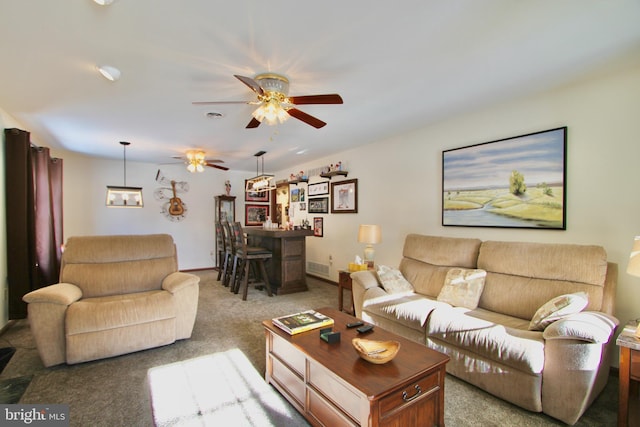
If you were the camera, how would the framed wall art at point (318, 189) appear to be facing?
facing the viewer and to the left of the viewer

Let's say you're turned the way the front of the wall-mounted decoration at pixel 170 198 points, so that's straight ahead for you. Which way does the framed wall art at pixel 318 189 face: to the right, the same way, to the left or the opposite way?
to the right

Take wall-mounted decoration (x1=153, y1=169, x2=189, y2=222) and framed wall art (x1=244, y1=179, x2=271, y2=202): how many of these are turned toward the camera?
2

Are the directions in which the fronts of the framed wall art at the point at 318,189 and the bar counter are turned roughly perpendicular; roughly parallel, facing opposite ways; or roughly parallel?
roughly parallel

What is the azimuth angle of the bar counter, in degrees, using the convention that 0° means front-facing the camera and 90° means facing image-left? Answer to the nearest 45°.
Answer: approximately 45°

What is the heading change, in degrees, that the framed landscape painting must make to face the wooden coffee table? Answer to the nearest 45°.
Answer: approximately 45° to its left

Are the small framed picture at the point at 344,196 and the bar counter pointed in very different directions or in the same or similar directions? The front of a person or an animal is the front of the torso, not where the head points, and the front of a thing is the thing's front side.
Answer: same or similar directions

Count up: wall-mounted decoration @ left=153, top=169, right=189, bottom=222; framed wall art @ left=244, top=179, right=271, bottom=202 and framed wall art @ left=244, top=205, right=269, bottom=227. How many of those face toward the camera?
3

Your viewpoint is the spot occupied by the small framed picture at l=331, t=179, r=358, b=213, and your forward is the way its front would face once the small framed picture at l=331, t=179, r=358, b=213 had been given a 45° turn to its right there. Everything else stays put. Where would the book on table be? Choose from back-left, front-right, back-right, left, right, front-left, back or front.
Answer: left

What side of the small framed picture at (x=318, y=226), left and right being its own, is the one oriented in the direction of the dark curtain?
front

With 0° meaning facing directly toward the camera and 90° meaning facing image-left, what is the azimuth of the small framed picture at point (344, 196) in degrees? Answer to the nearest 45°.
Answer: approximately 45°

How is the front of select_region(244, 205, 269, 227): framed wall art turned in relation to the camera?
facing the viewer

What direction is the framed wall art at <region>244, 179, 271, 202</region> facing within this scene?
toward the camera

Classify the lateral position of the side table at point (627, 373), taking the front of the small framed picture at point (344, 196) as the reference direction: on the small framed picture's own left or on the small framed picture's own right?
on the small framed picture's own left

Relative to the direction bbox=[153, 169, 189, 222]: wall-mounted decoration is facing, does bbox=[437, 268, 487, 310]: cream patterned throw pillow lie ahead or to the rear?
ahead

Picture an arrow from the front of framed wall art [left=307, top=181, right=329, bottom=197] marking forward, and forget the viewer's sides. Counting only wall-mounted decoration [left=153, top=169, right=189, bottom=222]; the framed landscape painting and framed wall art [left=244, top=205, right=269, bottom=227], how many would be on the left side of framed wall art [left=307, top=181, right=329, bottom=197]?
1

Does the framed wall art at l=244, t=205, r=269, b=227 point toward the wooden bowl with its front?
yes

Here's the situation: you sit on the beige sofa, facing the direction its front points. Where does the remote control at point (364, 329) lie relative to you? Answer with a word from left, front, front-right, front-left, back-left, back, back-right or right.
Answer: front
